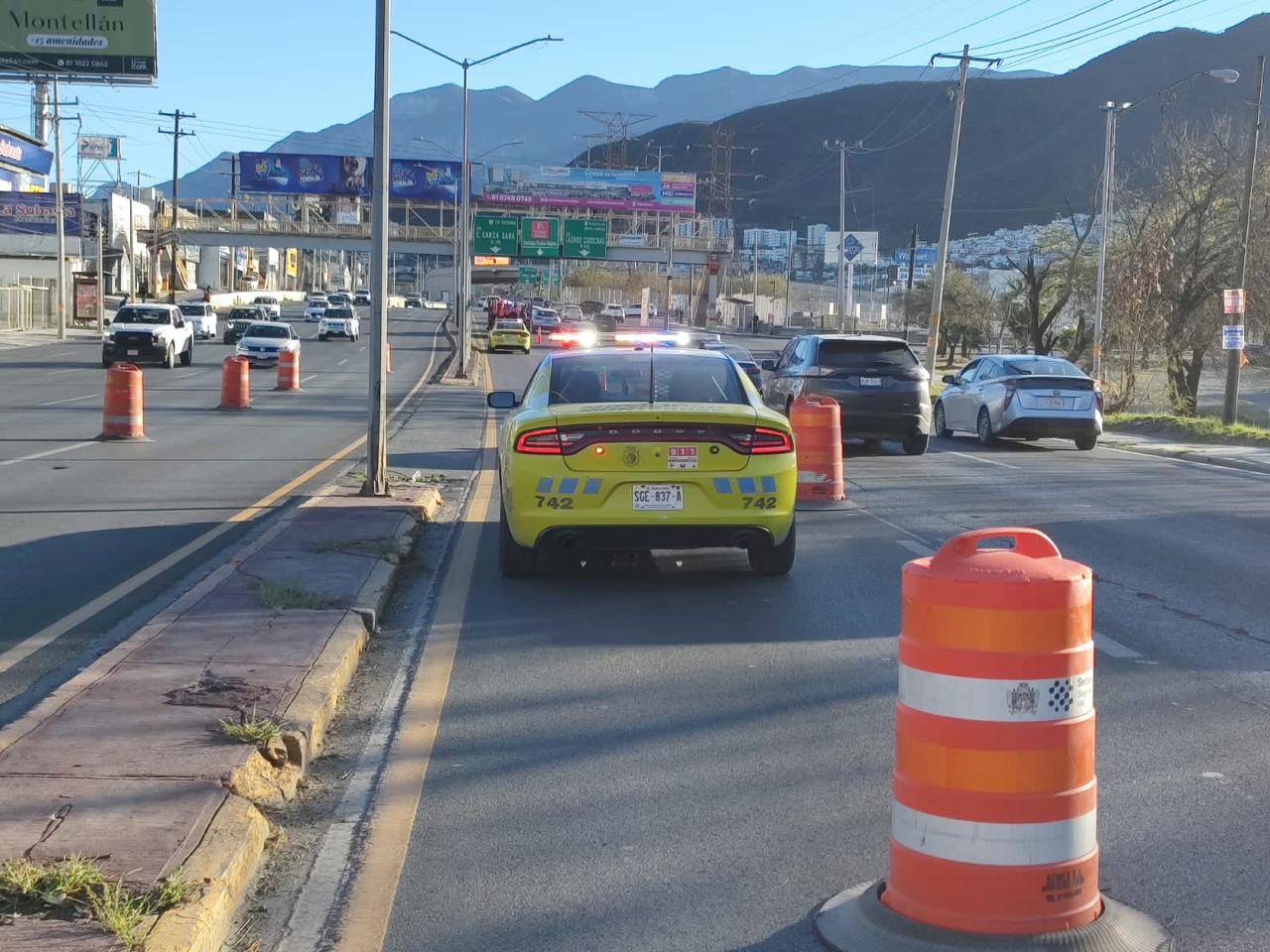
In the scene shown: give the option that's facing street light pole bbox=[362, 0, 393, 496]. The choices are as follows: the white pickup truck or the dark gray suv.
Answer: the white pickup truck

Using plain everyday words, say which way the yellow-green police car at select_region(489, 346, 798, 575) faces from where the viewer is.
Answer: facing away from the viewer

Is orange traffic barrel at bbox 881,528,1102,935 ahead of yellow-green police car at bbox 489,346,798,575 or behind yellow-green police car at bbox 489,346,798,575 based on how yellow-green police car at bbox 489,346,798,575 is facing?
behind

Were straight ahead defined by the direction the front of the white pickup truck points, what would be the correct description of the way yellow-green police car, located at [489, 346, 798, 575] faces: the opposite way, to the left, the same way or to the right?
the opposite way

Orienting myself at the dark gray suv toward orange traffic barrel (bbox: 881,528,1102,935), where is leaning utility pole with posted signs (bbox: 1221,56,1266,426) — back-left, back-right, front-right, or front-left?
back-left

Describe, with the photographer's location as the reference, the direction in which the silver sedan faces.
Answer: facing away from the viewer and to the left of the viewer

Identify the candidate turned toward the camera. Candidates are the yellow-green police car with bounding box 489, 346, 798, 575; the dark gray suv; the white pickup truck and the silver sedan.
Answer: the white pickup truck

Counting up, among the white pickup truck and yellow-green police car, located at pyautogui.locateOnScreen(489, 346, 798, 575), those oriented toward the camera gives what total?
1

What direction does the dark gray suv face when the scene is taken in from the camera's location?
facing away from the viewer and to the left of the viewer

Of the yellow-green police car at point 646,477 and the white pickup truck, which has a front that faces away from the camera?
the yellow-green police car

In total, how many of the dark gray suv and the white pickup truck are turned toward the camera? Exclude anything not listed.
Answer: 1

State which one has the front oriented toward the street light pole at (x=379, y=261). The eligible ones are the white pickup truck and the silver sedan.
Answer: the white pickup truck

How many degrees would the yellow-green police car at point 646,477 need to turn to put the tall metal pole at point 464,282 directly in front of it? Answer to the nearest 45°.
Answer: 0° — it already faces it
